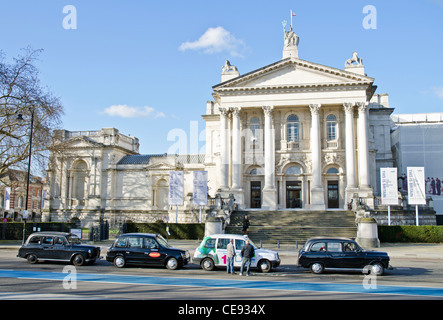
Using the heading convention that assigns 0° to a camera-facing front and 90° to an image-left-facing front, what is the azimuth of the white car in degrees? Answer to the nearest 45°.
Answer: approximately 270°

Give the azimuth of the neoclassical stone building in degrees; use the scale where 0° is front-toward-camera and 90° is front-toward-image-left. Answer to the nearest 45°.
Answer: approximately 0°

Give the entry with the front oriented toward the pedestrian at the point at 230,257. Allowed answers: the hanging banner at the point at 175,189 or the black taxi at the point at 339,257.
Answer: the hanging banner

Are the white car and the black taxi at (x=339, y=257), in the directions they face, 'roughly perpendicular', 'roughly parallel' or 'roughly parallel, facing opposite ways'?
roughly parallel

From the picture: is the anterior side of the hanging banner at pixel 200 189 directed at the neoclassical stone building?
no

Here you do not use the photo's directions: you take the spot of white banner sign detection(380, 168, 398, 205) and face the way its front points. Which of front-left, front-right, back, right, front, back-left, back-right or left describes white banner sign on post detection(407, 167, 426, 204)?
left

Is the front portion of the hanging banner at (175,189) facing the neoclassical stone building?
no

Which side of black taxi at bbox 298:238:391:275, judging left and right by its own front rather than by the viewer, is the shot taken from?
right

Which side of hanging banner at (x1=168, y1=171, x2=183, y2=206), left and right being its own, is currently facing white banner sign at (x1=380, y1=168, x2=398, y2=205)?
left

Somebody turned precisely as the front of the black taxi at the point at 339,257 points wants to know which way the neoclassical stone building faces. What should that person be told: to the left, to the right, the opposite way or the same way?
to the right

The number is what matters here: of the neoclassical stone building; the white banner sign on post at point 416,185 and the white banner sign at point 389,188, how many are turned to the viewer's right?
0

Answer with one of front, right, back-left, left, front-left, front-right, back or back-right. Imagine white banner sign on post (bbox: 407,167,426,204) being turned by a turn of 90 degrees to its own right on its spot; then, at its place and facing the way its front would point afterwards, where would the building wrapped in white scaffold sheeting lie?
right

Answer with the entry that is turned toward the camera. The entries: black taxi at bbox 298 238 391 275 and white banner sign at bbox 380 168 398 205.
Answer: the white banner sign

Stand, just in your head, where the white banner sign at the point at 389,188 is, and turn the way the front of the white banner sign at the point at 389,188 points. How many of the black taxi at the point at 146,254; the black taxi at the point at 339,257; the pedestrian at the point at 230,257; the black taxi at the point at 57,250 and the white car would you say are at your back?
0

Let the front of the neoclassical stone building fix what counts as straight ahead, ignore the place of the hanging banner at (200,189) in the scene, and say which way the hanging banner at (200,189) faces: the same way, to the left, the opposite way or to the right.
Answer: the same way

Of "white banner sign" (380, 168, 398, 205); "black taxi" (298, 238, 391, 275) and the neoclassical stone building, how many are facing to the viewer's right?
1

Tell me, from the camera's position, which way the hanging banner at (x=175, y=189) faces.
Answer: facing the viewer

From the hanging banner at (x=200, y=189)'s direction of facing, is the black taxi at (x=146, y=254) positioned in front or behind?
in front

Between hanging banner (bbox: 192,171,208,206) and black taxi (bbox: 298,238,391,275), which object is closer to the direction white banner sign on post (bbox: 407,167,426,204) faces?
the black taxi

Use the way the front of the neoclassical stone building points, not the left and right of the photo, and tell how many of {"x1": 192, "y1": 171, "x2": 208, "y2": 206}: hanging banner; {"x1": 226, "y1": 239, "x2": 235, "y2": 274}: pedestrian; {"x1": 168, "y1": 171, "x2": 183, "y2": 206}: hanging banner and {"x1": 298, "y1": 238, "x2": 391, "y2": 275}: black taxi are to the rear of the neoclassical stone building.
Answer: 0
